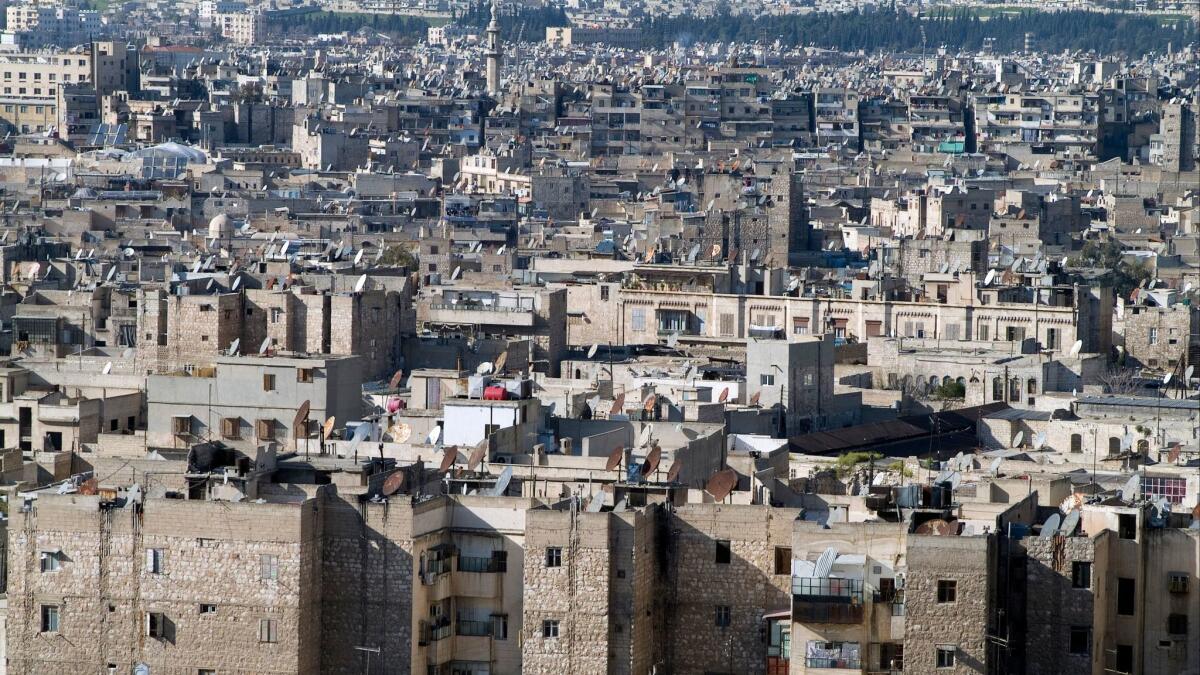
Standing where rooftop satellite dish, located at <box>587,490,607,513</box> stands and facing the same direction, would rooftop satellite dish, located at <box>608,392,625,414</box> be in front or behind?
behind

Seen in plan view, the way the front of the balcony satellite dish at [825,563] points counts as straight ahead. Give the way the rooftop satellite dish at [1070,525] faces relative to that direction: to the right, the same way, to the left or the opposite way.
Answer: the same way

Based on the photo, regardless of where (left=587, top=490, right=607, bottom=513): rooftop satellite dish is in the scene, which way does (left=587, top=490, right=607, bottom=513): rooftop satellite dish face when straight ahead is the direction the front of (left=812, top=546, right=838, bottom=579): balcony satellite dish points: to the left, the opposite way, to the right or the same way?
the same way

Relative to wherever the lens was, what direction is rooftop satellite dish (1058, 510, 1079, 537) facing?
facing the viewer and to the left of the viewer

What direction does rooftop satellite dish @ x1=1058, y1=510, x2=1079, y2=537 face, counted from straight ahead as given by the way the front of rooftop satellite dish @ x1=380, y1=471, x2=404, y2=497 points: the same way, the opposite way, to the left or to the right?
the same way

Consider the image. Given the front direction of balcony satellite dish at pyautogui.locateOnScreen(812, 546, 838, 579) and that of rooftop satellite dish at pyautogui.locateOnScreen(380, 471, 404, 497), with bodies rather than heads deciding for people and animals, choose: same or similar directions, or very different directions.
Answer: same or similar directions

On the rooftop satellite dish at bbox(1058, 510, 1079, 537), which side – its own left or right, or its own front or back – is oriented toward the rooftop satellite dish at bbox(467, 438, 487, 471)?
right

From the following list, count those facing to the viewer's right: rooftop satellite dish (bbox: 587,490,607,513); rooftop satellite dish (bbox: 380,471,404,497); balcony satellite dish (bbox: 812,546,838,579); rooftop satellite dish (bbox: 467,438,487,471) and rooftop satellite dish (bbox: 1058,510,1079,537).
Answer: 0

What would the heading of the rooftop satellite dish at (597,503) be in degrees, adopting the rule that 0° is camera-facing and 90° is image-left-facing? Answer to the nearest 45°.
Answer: approximately 45°

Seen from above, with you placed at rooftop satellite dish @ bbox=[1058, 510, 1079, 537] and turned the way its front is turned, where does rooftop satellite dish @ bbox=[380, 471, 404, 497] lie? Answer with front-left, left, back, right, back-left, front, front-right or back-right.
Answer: front-right

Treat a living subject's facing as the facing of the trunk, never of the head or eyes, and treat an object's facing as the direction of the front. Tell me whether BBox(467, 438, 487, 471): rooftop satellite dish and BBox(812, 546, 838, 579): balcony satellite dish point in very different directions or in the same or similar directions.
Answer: same or similar directions

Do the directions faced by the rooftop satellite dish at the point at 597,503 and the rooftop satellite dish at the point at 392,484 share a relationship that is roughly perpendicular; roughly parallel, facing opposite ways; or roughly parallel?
roughly parallel

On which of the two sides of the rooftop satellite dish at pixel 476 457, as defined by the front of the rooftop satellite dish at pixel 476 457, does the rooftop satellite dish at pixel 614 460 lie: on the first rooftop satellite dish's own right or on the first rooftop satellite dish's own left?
on the first rooftop satellite dish's own left
